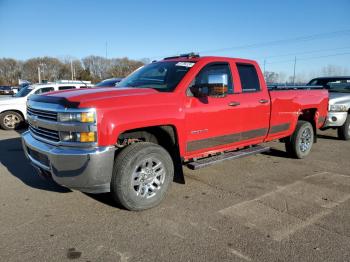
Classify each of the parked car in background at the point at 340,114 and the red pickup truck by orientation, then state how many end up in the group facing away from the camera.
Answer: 0

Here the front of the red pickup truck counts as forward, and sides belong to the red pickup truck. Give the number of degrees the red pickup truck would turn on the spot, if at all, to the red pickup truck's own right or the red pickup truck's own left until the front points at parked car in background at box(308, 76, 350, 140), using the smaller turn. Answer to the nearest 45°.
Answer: approximately 180°

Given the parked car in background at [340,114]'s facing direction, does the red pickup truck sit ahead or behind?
ahead

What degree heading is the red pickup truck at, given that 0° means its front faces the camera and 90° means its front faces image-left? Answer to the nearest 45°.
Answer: approximately 45°

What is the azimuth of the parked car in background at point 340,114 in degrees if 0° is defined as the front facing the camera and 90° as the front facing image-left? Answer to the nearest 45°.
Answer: approximately 45°
